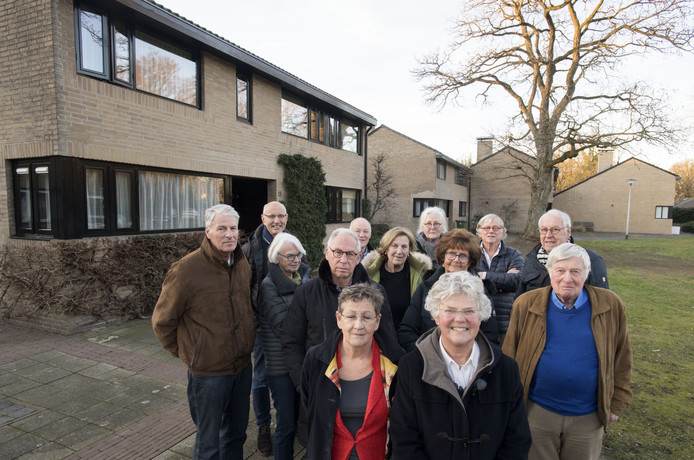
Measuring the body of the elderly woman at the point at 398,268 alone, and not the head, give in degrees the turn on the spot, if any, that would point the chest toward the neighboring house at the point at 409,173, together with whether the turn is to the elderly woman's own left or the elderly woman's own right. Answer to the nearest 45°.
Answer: approximately 180°

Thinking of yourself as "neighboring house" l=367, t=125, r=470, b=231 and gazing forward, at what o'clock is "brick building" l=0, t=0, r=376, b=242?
The brick building is roughly at 2 o'clock from the neighboring house.

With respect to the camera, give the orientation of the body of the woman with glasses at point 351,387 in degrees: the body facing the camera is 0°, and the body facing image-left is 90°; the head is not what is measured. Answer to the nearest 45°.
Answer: approximately 0°

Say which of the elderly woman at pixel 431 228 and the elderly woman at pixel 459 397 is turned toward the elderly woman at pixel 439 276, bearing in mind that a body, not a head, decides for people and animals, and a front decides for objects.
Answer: the elderly woman at pixel 431 228

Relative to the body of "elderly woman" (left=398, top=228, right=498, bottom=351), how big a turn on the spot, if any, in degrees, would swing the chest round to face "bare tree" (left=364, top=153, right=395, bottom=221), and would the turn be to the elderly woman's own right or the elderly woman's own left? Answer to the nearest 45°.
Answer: approximately 180°

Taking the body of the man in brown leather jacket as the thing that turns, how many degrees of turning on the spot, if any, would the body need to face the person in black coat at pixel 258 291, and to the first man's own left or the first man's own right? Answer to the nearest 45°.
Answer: approximately 90° to the first man's own left

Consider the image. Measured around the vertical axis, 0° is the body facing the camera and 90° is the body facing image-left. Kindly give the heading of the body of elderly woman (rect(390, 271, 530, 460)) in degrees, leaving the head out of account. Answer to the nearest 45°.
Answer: approximately 0°

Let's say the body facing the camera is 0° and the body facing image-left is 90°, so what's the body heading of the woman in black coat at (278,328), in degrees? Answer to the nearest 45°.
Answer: approximately 315°
